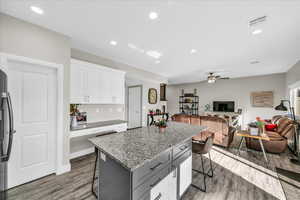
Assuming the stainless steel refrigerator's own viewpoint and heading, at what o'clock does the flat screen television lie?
The flat screen television is roughly at 11 o'clock from the stainless steel refrigerator.

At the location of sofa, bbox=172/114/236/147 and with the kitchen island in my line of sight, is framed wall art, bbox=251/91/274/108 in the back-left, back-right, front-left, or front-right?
back-left

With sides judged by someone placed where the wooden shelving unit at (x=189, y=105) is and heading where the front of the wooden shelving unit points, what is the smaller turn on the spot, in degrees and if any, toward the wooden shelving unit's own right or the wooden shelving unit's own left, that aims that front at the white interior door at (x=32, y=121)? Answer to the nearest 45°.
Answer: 0° — it already faces it

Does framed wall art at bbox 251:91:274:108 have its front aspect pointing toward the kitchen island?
yes

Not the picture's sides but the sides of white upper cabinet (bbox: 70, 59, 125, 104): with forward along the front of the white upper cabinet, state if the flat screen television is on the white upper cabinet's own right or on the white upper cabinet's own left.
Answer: on the white upper cabinet's own left

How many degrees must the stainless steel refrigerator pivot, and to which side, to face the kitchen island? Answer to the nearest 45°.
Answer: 0° — it already faces it

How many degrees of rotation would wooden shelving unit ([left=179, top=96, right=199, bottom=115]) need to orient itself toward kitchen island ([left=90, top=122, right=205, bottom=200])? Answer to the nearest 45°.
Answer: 0° — it already faces it

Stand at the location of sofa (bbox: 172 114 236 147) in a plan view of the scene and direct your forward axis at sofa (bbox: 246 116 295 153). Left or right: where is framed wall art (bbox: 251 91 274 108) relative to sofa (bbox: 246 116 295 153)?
left

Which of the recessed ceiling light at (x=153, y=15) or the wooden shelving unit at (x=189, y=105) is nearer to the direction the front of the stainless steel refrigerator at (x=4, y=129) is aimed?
the recessed ceiling light

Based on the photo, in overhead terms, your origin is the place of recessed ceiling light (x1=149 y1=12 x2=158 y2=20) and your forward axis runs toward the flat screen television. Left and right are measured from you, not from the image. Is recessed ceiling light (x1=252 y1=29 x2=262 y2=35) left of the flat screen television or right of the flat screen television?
right

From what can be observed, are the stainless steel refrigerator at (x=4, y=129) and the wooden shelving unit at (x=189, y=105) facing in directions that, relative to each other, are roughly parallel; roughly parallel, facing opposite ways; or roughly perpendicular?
roughly perpendicular
